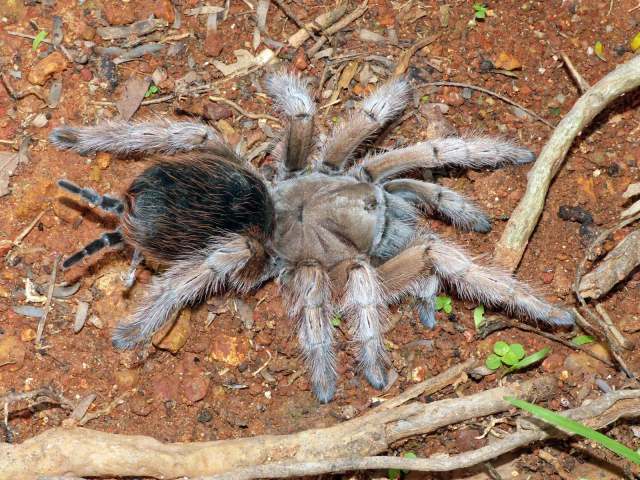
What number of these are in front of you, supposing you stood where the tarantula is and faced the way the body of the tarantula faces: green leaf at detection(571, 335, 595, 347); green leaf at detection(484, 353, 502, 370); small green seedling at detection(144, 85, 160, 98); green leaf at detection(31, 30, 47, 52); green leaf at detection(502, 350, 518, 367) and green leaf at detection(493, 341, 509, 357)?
4

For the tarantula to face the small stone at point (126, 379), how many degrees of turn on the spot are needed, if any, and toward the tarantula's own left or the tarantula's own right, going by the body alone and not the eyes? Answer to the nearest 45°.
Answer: approximately 135° to the tarantula's own right

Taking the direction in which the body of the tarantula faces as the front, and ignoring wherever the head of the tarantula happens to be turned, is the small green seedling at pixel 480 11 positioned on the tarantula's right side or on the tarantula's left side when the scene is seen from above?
on the tarantula's left side

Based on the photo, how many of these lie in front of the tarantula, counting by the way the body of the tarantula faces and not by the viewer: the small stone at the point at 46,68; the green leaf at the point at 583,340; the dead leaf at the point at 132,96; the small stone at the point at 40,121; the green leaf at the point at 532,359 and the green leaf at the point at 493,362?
3

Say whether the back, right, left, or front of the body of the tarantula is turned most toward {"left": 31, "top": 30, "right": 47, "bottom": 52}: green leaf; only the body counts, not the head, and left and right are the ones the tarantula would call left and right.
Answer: back

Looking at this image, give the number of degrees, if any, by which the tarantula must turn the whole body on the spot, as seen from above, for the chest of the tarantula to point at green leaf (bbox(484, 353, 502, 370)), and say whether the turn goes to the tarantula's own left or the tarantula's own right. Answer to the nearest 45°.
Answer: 0° — it already faces it

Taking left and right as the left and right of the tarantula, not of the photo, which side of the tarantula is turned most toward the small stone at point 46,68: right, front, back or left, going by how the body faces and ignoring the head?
back

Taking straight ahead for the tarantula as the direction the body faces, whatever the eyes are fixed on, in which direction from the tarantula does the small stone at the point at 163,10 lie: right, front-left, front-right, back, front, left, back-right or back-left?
back-left

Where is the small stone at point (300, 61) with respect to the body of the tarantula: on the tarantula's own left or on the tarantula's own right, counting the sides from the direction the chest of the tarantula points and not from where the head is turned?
on the tarantula's own left

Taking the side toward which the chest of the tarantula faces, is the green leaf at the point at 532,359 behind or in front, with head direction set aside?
in front

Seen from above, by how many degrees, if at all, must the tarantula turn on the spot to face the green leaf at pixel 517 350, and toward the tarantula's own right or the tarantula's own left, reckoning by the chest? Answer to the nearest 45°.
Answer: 0° — it already faces it

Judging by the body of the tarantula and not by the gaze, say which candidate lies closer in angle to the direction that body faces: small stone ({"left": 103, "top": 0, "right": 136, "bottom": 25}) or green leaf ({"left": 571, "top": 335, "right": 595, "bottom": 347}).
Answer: the green leaf

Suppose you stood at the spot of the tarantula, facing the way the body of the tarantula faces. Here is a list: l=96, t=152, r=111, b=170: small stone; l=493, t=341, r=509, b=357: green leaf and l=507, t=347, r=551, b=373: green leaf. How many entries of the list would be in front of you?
2

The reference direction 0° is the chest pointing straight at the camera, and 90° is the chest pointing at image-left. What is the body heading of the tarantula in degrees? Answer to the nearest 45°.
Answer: approximately 270°

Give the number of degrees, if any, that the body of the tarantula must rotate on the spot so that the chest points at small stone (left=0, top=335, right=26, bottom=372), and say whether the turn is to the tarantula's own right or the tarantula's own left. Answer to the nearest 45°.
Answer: approximately 135° to the tarantula's own right
